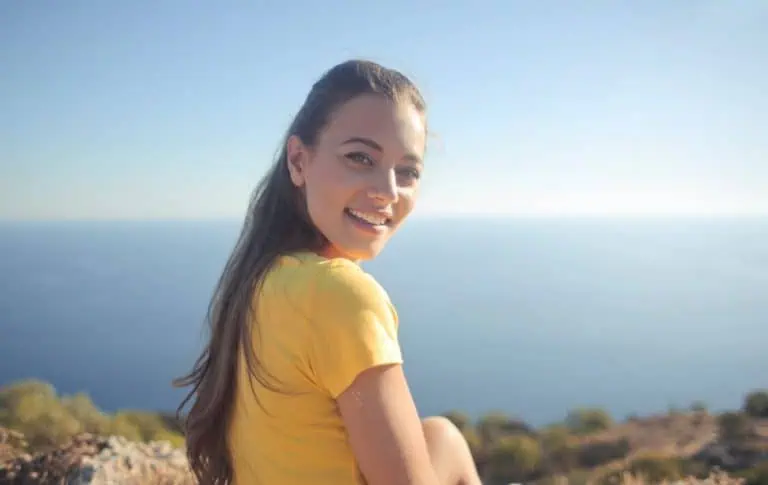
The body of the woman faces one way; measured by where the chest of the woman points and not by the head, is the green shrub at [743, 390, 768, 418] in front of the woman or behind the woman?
in front

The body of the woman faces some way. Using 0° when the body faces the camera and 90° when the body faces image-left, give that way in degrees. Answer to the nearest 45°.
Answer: approximately 225°

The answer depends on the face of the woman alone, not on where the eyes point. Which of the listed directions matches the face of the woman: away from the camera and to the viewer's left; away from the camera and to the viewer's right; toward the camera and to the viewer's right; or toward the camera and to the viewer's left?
toward the camera and to the viewer's right

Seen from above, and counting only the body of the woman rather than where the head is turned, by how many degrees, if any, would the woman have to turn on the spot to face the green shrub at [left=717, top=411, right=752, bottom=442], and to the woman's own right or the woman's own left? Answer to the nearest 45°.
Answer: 0° — they already face it
